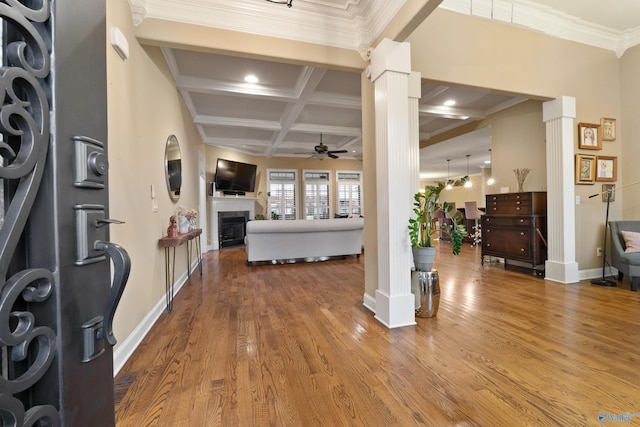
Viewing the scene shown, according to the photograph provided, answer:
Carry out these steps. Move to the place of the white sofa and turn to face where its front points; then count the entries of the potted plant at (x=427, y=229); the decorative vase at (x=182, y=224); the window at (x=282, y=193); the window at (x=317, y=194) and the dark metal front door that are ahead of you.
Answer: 2

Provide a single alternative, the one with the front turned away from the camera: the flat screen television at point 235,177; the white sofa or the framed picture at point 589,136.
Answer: the white sofa

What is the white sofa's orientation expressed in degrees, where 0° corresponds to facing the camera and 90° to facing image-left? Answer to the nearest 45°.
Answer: approximately 180°

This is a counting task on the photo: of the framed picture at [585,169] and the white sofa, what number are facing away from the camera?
1

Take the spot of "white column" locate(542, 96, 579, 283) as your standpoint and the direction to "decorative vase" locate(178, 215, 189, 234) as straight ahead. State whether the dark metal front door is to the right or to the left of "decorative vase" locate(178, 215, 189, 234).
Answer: left

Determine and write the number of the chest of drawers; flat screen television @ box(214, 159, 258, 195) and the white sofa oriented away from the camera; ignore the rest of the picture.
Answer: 1

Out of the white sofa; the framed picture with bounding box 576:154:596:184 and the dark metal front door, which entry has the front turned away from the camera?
the white sofa

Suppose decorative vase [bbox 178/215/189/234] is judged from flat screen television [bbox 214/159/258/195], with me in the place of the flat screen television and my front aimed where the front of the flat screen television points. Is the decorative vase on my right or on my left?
on my right

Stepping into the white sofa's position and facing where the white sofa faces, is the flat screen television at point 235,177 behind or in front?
in front

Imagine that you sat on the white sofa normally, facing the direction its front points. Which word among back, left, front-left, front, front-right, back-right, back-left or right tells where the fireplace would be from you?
front-left

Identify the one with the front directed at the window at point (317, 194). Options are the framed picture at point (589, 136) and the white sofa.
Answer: the white sofa

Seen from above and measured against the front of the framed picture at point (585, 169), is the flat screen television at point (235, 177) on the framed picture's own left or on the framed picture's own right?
on the framed picture's own right
